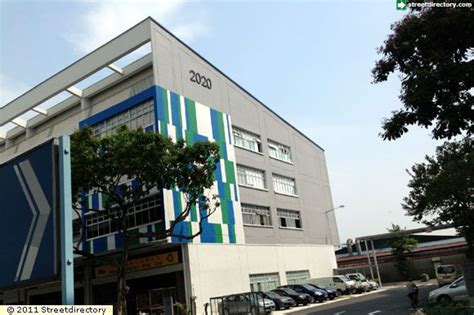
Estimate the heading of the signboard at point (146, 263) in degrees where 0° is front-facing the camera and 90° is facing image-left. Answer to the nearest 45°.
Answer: approximately 45°

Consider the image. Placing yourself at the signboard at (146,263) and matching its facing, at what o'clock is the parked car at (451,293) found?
The parked car is roughly at 9 o'clock from the signboard.

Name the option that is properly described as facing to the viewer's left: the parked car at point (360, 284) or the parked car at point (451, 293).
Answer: the parked car at point (451, 293)
